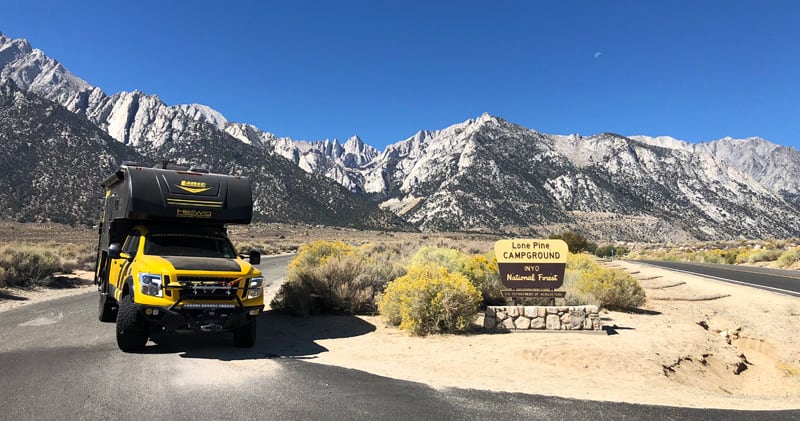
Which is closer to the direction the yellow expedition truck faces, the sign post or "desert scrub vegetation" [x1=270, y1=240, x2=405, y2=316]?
the sign post

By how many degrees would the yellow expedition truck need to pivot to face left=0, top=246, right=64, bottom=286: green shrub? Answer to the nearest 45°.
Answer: approximately 180°

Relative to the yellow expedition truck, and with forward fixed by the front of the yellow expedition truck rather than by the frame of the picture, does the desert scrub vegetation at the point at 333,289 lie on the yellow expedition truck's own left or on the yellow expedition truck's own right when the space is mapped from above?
on the yellow expedition truck's own left

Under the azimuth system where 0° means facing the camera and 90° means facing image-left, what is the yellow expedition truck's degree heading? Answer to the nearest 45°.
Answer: approximately 315°

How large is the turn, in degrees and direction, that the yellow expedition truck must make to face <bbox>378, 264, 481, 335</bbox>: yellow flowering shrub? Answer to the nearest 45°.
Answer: approximately 45° to its left

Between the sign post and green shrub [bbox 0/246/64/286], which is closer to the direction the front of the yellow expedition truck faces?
the sign post

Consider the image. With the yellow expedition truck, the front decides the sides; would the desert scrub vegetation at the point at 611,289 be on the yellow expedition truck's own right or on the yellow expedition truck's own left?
on the yellow expedition truck's own left
